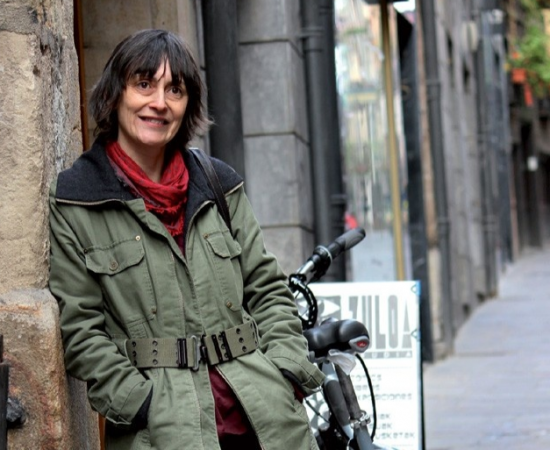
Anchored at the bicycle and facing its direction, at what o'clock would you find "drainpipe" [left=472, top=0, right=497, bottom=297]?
The drainpipe is roughly at 2 o'clock from the bicycle.

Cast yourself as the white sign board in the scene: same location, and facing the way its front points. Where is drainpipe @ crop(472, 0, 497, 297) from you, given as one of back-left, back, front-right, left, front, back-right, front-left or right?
back

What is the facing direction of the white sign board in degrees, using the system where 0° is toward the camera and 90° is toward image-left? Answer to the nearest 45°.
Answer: approximately 0°

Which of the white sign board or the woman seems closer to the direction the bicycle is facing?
the white sign board

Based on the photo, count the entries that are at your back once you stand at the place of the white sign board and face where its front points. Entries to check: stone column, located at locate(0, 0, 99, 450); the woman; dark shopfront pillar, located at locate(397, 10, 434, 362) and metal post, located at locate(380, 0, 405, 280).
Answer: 2

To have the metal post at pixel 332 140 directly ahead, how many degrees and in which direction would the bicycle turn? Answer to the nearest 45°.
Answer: approximately 45° to its right

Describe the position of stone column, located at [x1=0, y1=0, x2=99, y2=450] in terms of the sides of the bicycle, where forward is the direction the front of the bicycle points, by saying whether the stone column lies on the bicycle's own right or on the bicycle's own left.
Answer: on the bicycle's own left

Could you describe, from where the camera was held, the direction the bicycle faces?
facing away from the viewer and to the left of the viewer

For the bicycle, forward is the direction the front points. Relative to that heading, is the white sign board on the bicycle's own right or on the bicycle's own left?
on the bicycle's own right

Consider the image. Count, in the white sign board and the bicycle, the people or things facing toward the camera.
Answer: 1

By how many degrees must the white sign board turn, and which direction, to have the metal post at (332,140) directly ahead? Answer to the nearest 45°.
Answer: approximately 180°

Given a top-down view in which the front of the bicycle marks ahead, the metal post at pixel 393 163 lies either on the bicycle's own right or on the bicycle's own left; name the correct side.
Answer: on the bicycle's own right
